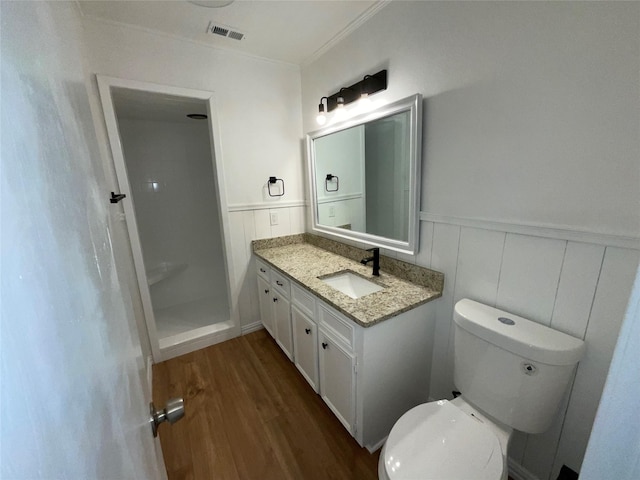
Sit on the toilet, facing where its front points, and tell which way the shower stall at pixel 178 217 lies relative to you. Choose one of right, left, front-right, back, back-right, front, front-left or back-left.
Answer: front-right

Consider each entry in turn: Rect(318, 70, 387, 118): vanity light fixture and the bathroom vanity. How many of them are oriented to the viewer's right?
0

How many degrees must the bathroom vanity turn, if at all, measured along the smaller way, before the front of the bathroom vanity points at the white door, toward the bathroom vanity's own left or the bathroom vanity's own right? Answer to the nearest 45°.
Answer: approximately 45° to the bathroom vanity's own left

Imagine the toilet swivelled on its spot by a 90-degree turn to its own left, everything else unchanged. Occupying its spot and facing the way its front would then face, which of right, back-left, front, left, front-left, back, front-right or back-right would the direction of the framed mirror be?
back

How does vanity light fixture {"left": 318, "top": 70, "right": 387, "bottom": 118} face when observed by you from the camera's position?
facing the viewer and to the left of the viewer

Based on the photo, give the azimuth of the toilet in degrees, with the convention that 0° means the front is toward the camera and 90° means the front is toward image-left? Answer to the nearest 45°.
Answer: approximately 45°

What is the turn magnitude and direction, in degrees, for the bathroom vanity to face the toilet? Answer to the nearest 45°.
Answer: approximately 90° to its left
